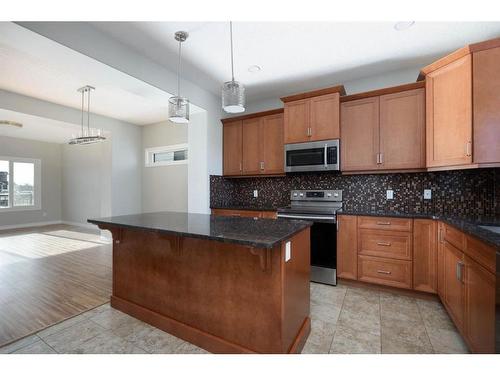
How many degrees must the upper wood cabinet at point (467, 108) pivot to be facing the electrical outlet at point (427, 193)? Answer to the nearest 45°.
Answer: approximately 90° to its right

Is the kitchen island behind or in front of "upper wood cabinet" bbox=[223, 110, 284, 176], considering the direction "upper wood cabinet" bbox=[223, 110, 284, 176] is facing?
in front

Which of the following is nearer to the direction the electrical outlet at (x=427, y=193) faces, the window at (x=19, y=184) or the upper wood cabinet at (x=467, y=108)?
the upper wood cabinet

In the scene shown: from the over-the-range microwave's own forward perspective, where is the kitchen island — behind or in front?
in front

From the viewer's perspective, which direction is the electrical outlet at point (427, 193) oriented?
toward the camera

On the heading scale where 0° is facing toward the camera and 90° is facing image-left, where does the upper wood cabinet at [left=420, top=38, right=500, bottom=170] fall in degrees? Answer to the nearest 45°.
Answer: approximately 45°

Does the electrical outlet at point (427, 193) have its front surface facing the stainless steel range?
no

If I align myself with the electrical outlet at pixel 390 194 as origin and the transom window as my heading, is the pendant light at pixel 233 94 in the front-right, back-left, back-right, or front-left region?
front-left

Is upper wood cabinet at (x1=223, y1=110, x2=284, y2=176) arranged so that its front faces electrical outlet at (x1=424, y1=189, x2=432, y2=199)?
no

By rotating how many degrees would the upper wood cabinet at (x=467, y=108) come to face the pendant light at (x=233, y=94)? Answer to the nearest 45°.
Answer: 0° — it already faces it

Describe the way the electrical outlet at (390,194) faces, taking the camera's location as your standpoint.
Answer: facing the viewer

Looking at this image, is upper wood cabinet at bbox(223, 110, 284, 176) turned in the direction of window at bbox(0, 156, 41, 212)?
no

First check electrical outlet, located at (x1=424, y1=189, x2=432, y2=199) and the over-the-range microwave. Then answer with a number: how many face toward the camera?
2

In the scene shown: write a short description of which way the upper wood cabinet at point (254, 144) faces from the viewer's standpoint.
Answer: facing the viewer and to the left of the viewer

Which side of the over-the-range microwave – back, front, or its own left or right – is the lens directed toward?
front

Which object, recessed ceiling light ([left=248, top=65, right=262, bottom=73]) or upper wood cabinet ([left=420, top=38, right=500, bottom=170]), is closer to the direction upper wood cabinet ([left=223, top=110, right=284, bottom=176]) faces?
the recessed ceiling light

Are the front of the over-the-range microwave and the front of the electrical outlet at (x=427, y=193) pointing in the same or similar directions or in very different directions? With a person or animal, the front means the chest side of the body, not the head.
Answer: same or similar directions
